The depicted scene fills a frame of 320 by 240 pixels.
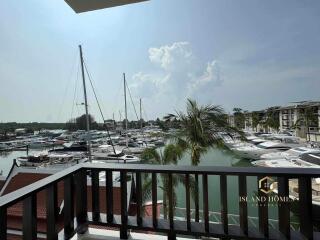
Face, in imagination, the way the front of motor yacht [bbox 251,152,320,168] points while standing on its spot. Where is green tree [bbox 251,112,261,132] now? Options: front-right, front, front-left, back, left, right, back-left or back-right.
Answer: right

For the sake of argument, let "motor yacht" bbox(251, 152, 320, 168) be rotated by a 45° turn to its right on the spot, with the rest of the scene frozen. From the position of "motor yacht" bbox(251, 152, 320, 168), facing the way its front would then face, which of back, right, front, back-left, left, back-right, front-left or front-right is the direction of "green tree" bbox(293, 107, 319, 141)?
front-right

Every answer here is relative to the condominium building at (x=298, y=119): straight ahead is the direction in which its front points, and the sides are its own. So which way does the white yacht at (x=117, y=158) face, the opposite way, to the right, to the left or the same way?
the opposite way

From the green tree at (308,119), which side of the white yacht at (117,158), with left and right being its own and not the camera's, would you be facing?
front

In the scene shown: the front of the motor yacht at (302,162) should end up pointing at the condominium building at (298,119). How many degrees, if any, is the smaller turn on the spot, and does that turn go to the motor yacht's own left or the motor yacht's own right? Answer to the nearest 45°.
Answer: approximately 90° to the motor yacht's own right

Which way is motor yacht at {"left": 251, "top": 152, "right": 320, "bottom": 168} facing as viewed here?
to the viewer's left

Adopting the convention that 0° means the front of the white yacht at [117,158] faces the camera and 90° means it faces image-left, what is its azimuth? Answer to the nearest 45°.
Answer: approximately 270°

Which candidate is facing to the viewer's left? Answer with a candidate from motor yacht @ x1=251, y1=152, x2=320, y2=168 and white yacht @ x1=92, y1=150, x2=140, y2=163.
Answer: the motor yacht
